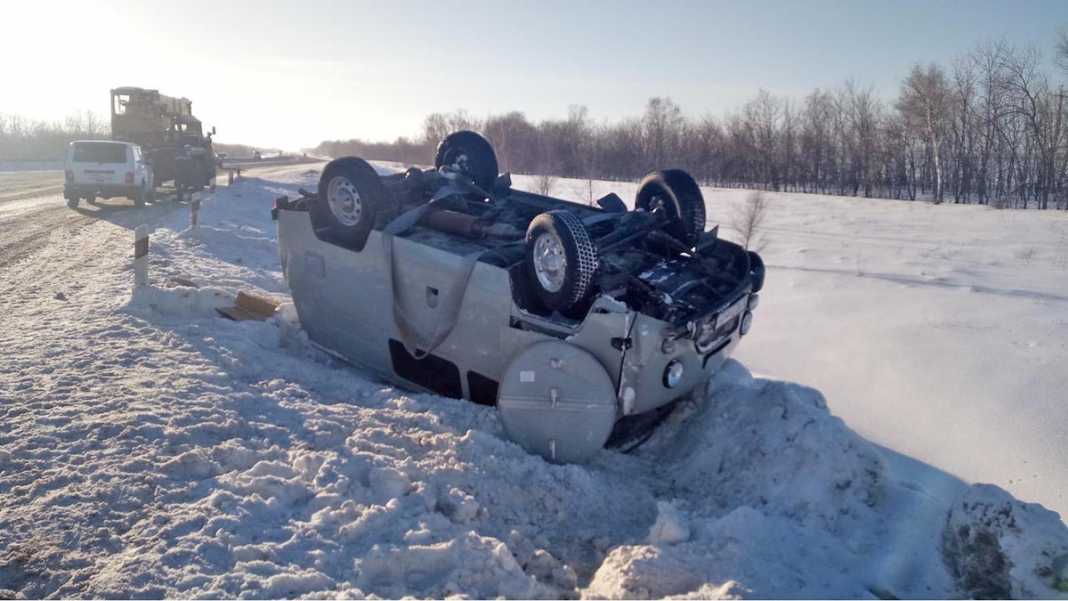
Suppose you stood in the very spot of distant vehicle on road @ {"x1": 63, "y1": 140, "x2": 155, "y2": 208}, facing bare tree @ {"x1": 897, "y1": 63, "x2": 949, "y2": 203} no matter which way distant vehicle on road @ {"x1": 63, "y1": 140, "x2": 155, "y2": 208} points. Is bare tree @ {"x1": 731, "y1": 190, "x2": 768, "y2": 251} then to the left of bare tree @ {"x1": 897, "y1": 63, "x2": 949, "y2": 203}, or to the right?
right

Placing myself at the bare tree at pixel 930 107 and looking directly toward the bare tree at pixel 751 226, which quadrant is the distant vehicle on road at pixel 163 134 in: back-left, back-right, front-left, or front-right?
front-right

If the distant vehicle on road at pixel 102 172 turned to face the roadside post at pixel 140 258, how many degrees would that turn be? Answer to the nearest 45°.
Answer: approximately 180°

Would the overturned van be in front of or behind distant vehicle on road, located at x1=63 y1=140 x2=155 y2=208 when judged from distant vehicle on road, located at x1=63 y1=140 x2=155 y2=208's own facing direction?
behind

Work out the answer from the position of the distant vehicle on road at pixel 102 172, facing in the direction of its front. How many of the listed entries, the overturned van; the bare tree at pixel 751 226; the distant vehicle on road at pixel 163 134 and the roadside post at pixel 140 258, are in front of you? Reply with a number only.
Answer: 1

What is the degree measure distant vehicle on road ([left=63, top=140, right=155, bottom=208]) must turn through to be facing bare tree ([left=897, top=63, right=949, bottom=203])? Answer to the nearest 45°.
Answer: approximately 90° to its right

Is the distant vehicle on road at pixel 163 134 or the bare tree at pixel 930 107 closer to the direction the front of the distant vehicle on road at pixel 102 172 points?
the distant vehicle on road

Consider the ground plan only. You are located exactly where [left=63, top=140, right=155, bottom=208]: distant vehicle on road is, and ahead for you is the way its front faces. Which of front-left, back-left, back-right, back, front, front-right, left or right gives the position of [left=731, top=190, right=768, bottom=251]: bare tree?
back-right

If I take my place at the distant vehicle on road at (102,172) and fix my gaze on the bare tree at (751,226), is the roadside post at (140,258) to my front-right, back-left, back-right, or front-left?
front-right

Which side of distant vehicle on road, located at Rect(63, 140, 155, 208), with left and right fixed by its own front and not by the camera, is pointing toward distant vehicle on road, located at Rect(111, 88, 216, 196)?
front

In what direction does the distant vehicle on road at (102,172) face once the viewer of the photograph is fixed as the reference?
facing away from the viewer

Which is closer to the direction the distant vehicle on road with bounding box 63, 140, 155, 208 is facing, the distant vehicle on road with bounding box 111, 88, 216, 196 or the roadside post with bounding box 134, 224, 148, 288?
the distant vehicle on road

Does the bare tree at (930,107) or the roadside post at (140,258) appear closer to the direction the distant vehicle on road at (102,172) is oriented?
the bare tree

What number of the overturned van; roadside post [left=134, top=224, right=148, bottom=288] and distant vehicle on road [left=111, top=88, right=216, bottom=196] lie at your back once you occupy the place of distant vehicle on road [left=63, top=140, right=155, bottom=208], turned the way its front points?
2
